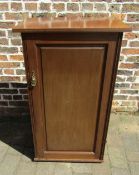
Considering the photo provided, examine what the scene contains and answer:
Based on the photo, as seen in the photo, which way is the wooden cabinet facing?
toward the camera
